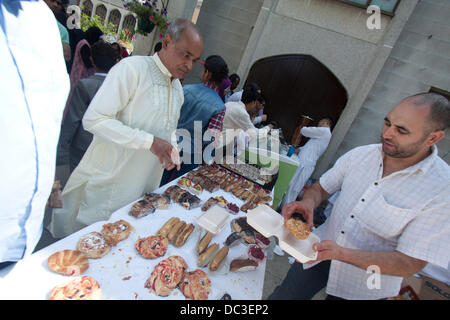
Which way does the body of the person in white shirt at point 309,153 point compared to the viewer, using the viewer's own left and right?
facing to the left of the viewer

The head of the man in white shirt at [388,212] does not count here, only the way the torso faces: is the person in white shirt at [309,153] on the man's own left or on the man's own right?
on the man's own right

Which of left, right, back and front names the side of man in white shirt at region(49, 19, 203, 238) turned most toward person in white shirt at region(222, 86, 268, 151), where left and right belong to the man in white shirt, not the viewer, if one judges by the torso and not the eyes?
left

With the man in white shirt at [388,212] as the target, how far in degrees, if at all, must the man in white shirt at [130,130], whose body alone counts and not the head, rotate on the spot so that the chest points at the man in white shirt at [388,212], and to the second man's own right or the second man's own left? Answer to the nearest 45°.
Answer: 0° — they already face them

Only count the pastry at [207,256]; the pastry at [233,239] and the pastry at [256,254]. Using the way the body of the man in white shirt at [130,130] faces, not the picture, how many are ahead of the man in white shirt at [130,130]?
3

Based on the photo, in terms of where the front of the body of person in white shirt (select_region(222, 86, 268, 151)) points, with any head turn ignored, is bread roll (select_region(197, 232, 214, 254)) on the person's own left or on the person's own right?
on the person's own right

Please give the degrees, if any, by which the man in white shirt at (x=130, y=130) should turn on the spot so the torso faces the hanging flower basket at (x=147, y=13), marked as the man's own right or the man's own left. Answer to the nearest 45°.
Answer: approximately 135° to the man's own left

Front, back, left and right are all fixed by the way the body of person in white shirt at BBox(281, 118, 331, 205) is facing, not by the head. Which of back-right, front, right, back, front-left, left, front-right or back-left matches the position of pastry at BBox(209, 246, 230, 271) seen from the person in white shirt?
left

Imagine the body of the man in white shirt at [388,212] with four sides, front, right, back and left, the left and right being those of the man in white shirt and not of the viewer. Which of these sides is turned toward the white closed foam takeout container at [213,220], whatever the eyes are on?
front

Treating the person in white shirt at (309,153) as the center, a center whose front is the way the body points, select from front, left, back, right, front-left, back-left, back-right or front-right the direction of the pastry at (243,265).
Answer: left

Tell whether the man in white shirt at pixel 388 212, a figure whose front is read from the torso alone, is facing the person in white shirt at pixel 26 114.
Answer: yes

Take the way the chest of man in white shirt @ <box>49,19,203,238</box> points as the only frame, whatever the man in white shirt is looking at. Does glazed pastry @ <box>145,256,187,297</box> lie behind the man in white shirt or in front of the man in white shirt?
in front
